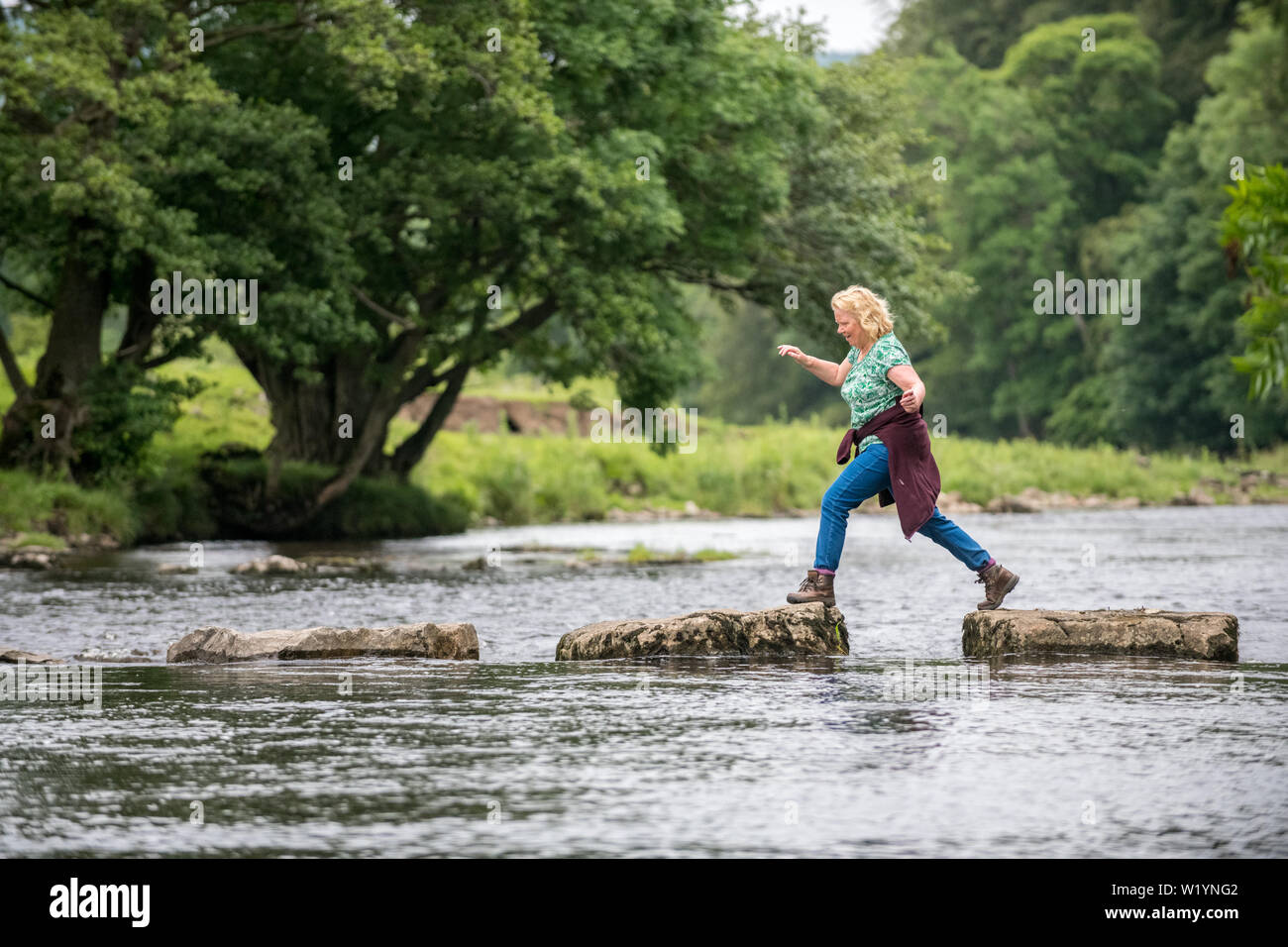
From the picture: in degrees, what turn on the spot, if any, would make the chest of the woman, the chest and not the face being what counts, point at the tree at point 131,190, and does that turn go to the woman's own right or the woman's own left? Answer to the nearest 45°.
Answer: approximately 45° to the woman's own right

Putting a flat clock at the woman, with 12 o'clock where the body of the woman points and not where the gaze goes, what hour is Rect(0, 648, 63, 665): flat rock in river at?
The flat rock in river is roughly at 12 o'clock from the woman.

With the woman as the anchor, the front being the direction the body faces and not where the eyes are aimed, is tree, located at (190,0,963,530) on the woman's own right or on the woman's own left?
on the woman's own right

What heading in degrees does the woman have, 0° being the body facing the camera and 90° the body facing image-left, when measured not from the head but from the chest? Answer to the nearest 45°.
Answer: approximately 90°

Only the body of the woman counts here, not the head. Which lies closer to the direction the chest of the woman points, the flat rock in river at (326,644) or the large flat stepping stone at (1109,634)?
the flat rock in river

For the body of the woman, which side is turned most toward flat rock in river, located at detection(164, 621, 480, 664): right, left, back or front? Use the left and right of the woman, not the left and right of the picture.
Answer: front

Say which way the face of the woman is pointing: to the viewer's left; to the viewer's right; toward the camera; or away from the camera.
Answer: to the viewer's left

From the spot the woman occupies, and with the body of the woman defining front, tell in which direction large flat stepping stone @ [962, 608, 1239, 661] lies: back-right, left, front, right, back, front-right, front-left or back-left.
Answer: back
